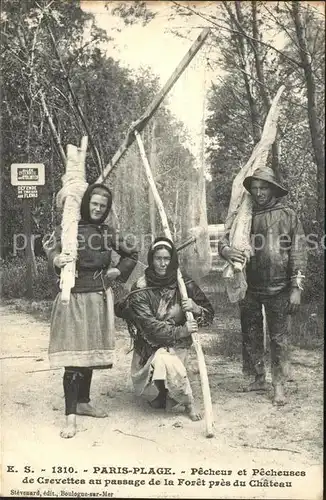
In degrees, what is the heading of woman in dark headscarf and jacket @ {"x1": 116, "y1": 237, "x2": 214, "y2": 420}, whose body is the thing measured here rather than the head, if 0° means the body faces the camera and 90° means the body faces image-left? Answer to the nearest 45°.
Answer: approximately 0°

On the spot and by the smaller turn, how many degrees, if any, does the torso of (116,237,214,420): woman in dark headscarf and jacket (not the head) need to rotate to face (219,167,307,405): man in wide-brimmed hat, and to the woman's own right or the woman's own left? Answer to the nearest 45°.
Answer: approximately 90° to the woman's own left
